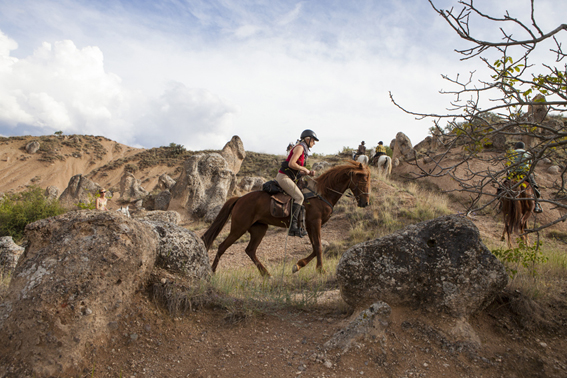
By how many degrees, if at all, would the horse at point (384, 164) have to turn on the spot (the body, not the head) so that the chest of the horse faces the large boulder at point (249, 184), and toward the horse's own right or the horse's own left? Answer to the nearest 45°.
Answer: approximately 90° to the horse's own left

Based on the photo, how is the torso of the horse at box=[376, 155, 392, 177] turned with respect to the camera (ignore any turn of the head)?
away from the camera

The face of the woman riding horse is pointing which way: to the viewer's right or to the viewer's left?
to the viewer's right

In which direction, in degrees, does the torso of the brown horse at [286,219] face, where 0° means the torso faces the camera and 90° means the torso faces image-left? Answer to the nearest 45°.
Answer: approximately 270°

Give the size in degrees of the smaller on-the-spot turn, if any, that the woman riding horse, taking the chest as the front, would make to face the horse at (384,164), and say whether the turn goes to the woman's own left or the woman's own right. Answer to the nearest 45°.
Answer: approximately 90° to the woman's own left

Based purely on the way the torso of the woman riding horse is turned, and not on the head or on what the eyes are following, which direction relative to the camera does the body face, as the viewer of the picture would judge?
to the viewer's right

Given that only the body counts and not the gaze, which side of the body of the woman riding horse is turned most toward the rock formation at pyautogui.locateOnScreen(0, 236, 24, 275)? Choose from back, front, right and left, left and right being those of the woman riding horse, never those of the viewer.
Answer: back

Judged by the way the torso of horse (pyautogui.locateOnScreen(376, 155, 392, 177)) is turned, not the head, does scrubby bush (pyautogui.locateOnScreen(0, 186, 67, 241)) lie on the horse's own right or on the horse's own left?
on the horse's own left
